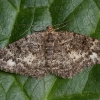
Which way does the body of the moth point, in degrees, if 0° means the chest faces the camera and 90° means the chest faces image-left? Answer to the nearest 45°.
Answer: approximately 180°
